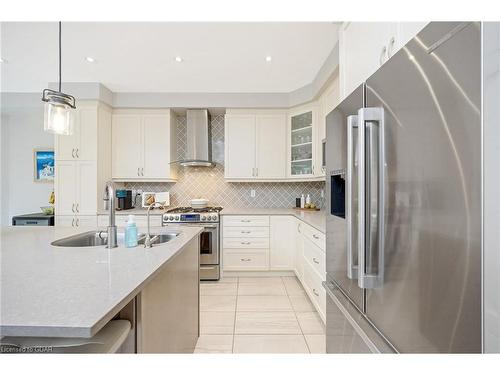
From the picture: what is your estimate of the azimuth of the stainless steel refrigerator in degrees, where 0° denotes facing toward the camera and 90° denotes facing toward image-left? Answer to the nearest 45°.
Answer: approximately 45°

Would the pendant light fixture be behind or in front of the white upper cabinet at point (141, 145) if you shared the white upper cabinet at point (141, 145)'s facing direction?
in front

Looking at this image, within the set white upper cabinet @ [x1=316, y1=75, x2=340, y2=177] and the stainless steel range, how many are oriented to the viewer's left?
1

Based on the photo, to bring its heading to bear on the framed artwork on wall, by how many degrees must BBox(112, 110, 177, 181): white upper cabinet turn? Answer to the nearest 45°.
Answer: approximately 135° to its right

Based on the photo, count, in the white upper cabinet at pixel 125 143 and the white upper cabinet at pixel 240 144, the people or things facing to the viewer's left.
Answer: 0

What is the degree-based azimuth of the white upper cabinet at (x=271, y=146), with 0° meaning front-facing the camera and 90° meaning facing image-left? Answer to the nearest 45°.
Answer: approximately 0°

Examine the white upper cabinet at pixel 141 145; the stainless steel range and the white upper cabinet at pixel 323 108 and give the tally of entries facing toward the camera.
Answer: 2

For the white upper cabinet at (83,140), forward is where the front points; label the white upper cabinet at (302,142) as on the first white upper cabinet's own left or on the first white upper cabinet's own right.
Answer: on the first white upper cabinet's own left

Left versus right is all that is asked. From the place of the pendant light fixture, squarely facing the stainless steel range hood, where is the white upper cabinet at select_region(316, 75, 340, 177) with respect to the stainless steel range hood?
right

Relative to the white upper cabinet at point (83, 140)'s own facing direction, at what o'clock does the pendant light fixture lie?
The pendant light fixture is roughly at 12 o'clock from the white upper cabinet.

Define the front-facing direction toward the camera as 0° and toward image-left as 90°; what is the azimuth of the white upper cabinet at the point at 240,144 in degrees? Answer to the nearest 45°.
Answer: approximately 0°

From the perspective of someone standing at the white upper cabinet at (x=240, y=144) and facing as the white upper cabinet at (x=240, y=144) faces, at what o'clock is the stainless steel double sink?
The stainless steel double sink is roughly at 1 o'clock from the white upper cabinet.

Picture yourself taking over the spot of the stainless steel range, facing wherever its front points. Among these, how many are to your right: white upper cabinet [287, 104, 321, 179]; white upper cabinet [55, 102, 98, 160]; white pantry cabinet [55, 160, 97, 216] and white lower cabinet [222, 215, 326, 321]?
2

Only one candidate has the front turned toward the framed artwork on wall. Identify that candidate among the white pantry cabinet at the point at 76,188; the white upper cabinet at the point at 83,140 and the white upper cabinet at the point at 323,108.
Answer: the white upper cabinet at the point at 323,108

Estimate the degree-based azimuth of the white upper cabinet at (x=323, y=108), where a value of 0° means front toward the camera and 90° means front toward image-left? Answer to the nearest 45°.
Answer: approximately 90°

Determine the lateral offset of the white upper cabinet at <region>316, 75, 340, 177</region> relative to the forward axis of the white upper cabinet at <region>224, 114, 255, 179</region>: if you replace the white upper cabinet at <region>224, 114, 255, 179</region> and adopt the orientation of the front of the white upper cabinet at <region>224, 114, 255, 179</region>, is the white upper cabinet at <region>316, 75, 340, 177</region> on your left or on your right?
on your left
